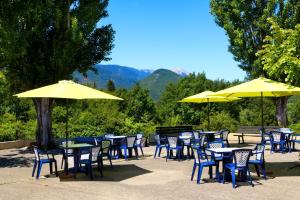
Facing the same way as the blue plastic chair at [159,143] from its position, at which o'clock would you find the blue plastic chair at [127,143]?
the blue plastic chair at [127,143] is roughly at 5 o'clock from the blue plastic chair at [159,143].

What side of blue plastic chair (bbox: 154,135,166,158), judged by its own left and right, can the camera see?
right

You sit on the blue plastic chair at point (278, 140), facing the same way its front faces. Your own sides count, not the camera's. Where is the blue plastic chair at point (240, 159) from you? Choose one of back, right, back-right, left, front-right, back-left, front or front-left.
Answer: back-right

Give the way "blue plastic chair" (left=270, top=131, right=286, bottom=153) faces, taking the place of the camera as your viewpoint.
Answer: facing away from the viewer and to the right of the viewer

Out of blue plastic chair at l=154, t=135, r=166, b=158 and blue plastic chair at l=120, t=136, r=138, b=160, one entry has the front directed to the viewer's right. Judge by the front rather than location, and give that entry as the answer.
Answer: blue plastic chair at l=154, t=135, r=166, b=158

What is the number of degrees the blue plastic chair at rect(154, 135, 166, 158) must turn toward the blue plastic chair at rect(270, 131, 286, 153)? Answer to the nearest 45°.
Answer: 0° — it already faces it

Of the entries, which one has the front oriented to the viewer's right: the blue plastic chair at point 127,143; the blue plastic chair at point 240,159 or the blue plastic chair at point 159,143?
the blue plastic chair at point 159,143

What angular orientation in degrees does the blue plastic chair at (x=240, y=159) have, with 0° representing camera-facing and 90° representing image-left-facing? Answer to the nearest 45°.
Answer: approximately 135°

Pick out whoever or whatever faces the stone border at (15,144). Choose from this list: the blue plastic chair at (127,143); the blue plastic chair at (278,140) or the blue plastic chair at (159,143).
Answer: the blue plastic chair at (127,143)
